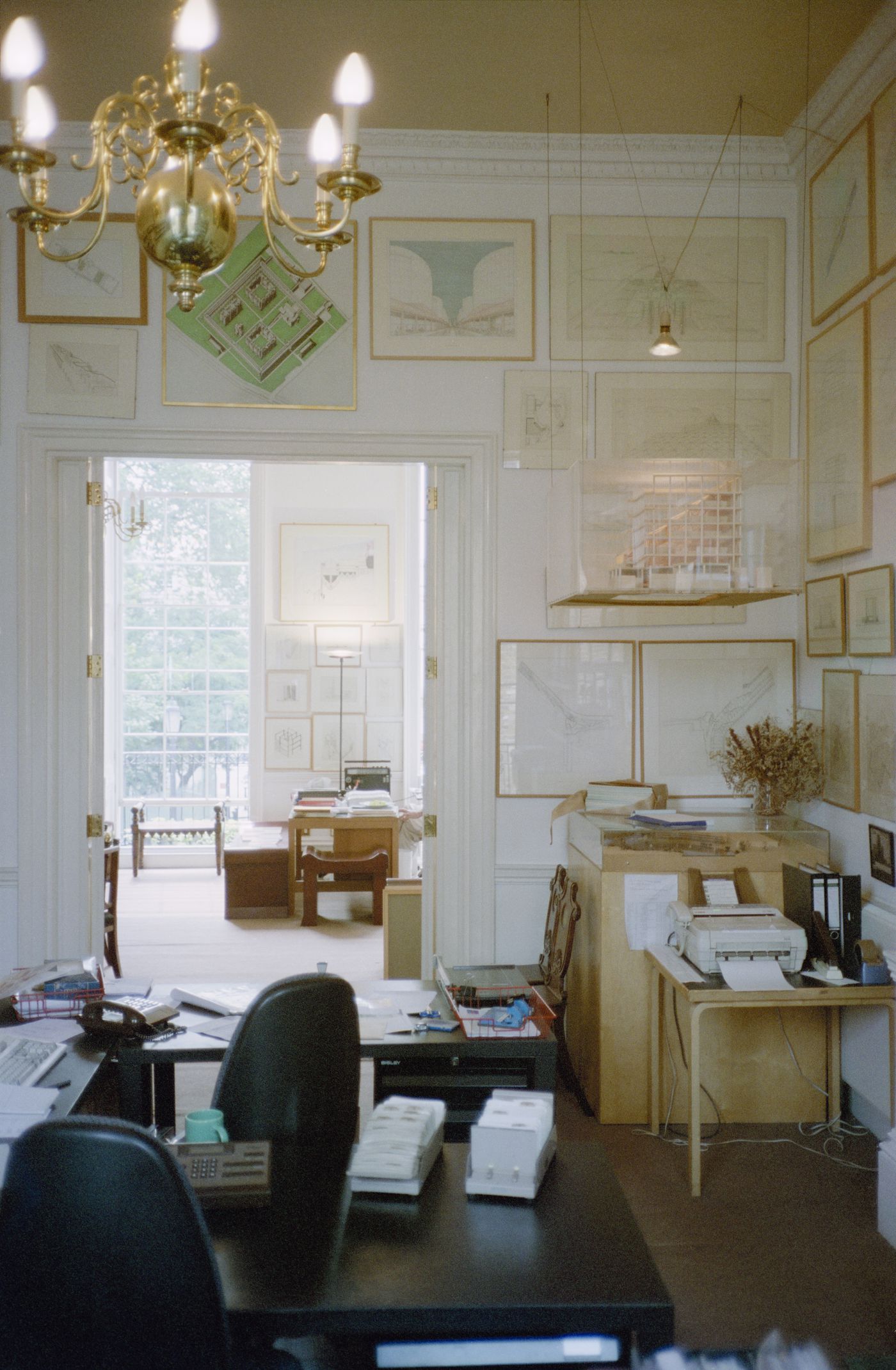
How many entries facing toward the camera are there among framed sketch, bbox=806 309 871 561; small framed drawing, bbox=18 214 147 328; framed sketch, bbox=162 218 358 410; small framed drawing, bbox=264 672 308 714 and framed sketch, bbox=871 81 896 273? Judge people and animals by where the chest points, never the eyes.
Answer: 3

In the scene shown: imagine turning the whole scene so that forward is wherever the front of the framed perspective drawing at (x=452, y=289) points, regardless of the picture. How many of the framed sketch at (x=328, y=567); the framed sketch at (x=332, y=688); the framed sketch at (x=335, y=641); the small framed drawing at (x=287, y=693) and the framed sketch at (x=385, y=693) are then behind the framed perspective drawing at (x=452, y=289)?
5

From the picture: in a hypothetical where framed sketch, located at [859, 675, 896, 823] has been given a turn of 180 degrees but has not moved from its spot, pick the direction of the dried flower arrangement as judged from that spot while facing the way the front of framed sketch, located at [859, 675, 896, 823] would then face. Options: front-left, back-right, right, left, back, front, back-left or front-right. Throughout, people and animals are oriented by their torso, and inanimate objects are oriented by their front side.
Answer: left

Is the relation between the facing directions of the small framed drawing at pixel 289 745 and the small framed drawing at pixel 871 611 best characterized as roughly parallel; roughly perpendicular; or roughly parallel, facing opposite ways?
roughly perpendicular

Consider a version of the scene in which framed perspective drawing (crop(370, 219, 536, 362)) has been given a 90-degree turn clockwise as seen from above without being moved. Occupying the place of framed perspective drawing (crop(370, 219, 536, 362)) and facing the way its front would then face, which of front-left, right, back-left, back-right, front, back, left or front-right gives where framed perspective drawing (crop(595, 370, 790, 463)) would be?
back

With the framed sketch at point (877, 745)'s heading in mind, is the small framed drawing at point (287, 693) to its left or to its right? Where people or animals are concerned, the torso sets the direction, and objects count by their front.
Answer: on its right
